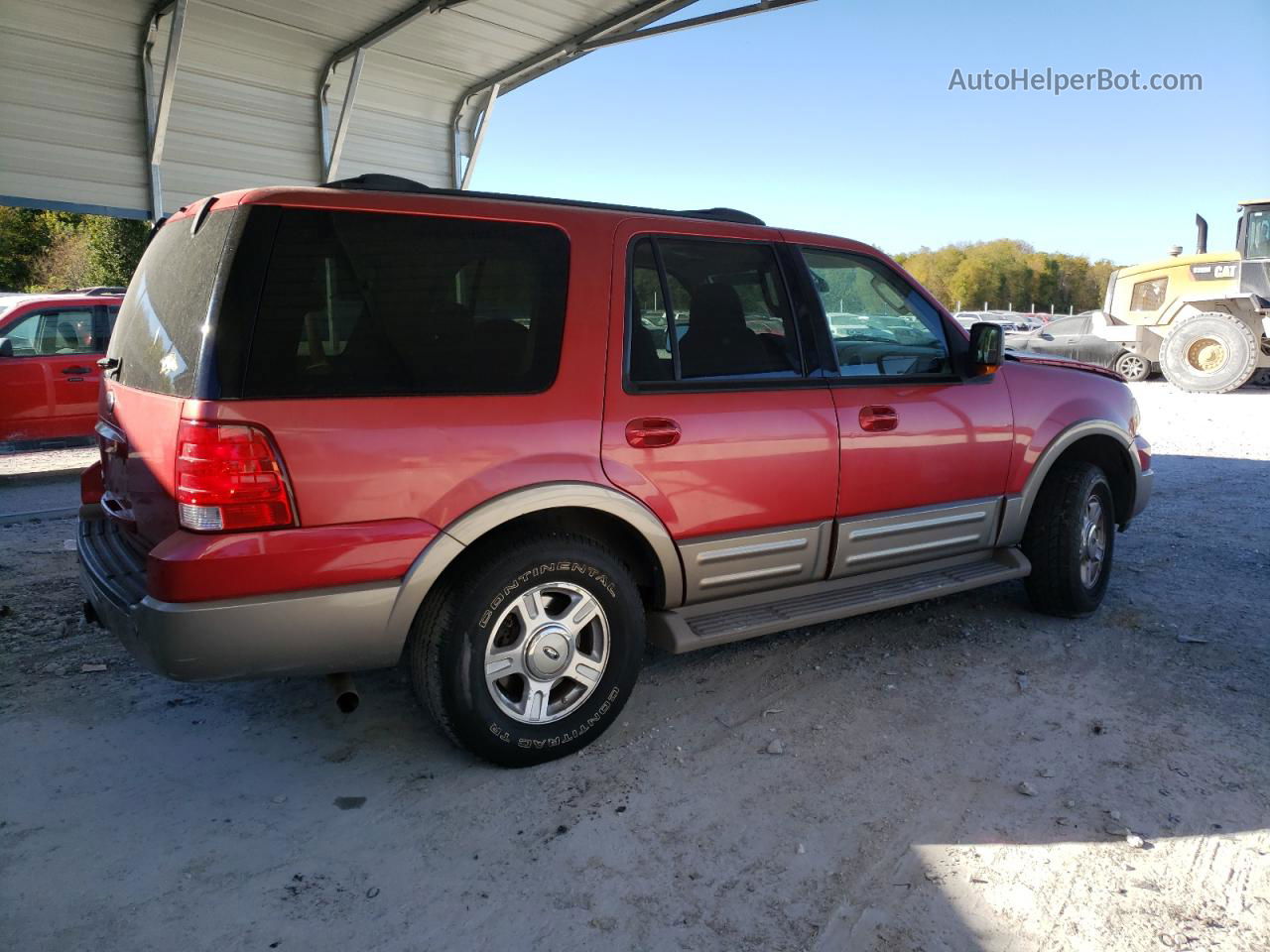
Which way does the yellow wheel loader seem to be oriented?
to the viewer's right

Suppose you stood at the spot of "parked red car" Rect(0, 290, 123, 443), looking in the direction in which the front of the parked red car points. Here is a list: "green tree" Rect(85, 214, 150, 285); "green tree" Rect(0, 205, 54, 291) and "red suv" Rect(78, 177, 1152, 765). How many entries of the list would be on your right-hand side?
2

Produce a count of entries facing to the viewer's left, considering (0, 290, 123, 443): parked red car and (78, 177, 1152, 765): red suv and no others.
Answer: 1

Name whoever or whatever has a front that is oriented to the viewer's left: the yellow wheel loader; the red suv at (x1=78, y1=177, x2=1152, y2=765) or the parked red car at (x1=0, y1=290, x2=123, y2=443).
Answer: the parked red car

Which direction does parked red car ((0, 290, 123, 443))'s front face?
to the viewer's left

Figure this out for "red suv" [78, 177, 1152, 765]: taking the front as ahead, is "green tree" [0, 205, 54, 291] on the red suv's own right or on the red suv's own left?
on the red suv's own left

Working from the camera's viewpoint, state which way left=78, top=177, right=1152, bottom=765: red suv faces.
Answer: facing away from the viewer and to the right of the viewer

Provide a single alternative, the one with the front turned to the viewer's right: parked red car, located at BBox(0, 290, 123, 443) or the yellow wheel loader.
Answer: the yellow wheel loader

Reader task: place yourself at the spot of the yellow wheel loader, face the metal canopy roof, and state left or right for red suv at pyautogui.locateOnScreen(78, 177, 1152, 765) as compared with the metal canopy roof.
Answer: left

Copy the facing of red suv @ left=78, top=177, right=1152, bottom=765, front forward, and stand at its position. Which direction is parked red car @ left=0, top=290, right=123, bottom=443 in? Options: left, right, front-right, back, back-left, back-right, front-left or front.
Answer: left

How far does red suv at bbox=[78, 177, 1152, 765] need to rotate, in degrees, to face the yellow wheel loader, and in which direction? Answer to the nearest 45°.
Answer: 0° — it already faces it

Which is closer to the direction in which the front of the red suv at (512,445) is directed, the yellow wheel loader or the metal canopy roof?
the yellow wheel loader

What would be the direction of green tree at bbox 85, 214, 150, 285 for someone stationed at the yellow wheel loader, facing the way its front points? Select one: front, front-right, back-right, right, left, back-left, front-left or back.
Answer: back

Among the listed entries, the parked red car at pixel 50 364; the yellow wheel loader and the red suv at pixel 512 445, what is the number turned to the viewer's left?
1

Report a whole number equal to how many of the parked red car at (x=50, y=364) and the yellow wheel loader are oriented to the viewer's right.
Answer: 1

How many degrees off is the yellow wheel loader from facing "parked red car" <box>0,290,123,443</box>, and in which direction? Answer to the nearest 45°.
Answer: approximately 135° to its right
